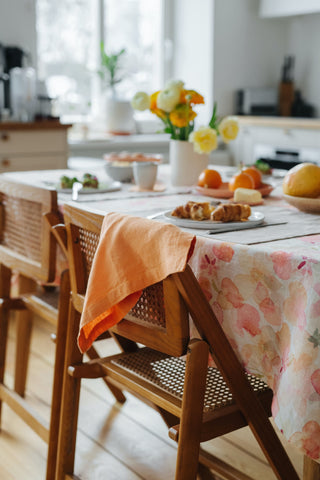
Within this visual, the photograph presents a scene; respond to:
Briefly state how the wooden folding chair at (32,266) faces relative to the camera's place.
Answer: facing away from the viewer and to the right of the viewer

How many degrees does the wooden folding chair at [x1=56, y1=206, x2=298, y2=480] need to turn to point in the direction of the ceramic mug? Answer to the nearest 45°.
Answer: approximately 45° to its left
